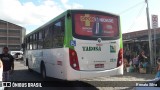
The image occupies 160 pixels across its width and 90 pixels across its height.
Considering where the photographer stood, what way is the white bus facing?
facing away from the viewer and to the left of the viewer
